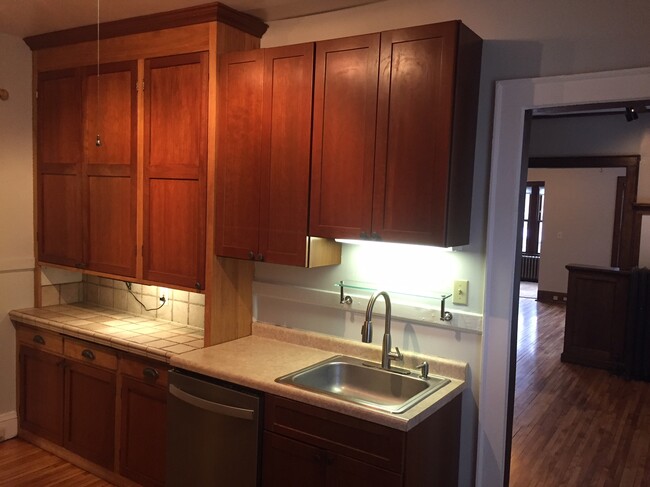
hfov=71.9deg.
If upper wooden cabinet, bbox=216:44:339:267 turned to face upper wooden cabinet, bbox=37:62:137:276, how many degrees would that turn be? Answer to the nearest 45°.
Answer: approximately 90° to its right

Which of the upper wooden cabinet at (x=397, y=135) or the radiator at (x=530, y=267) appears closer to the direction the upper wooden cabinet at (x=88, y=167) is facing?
the upper wooden cabinet

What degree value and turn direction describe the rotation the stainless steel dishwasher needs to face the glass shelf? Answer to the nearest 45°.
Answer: approximately 135° to its left

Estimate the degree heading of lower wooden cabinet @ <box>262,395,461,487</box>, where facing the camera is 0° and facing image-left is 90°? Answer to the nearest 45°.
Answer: approximately 45°
